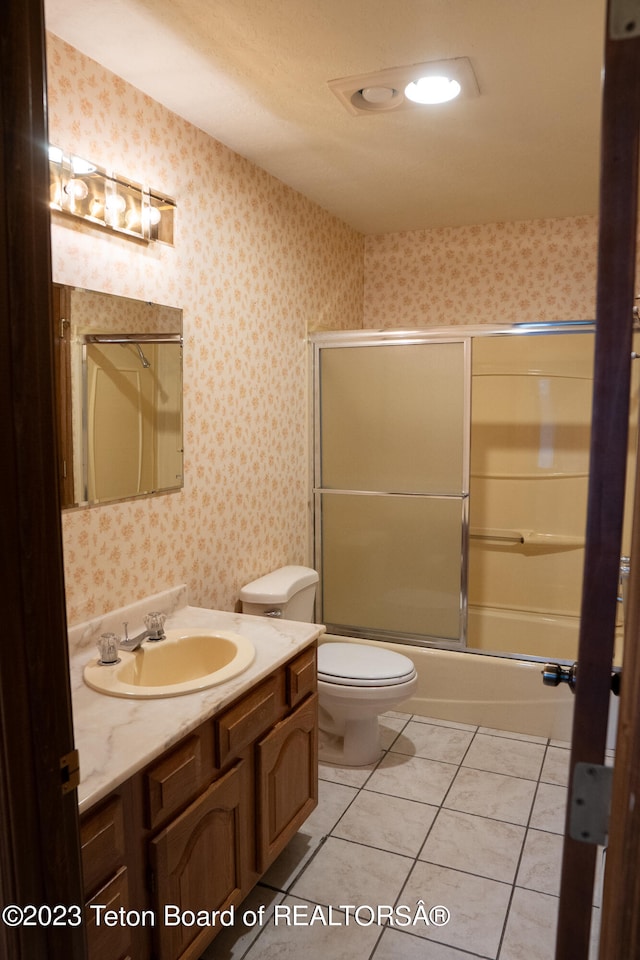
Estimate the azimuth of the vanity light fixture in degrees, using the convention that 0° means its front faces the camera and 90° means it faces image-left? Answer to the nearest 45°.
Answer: approximately 315°

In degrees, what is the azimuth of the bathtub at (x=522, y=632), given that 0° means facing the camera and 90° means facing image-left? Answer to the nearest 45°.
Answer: approximately 0°

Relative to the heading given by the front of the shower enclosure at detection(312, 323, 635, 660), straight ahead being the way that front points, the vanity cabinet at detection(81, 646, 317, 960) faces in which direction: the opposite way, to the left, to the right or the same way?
to the left

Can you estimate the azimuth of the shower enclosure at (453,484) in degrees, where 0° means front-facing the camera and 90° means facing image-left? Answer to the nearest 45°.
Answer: approximately 0°

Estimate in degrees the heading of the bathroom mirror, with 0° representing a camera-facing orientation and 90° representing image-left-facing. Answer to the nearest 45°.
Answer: approximately 315°

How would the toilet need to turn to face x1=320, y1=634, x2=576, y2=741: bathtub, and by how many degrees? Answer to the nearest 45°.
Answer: approximately 90° to its left
